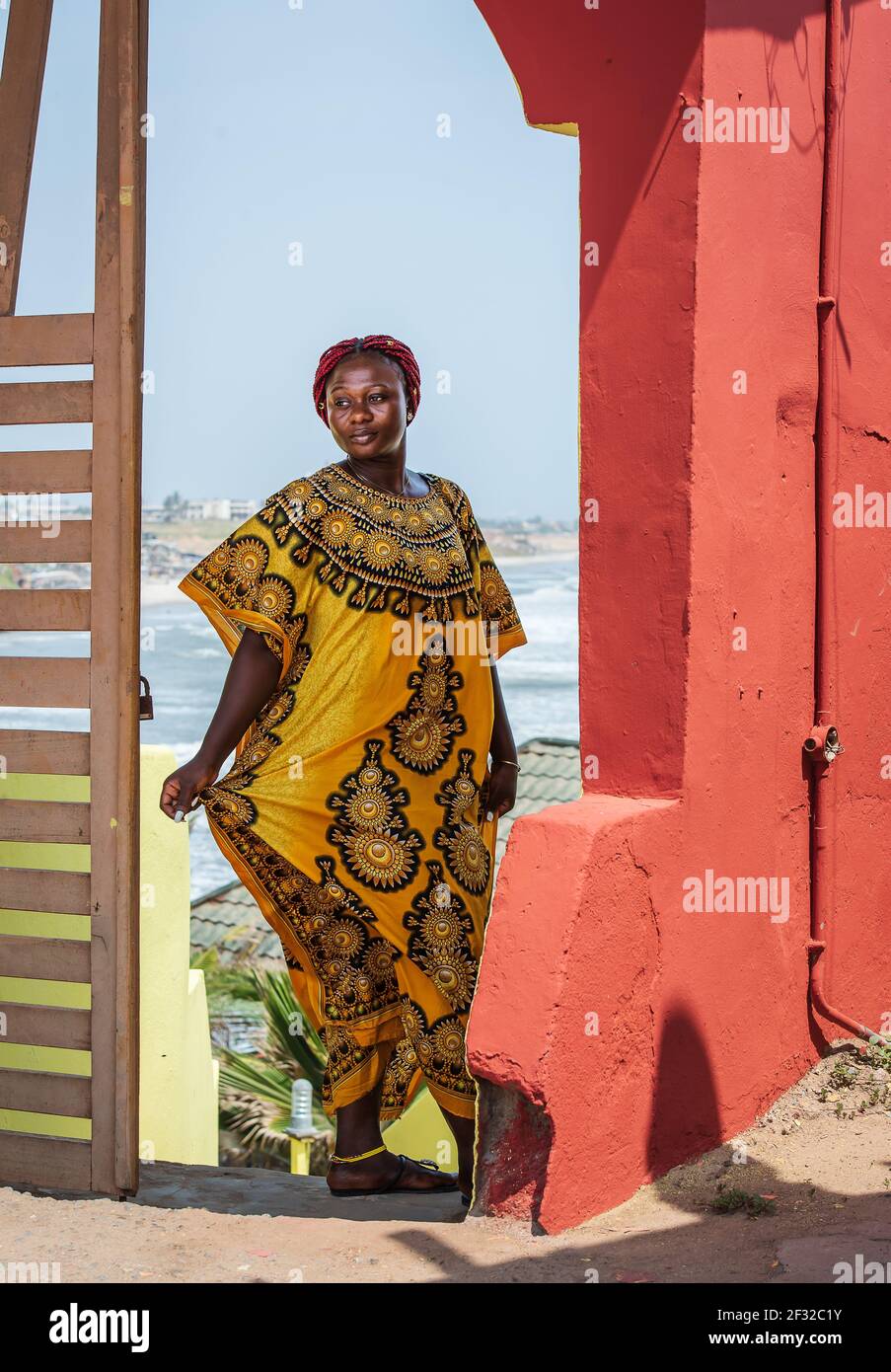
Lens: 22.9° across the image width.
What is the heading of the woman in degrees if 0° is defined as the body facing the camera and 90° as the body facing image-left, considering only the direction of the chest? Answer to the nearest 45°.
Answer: approximately 315°

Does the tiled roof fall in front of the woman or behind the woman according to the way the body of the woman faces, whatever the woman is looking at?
behind
